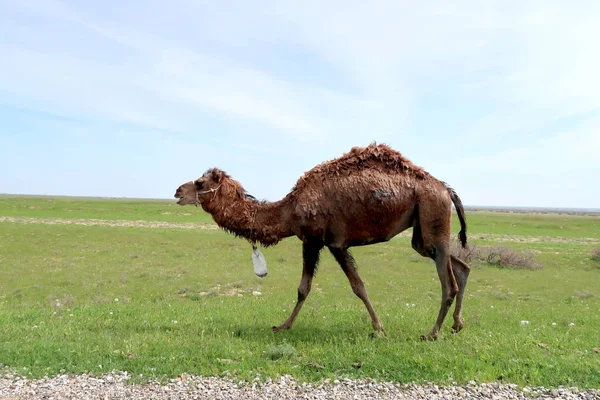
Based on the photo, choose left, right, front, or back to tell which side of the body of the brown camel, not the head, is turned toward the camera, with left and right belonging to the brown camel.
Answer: left

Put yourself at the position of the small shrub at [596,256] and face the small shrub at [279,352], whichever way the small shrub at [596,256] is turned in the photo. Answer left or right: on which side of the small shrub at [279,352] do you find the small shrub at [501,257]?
right

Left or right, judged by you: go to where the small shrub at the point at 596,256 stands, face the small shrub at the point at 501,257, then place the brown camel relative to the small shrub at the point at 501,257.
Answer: left

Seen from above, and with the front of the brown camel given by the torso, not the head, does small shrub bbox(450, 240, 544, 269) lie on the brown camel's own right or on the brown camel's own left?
on the brown camel's own right

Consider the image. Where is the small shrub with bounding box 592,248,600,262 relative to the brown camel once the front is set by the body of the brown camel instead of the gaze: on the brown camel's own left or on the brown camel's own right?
on the brown camel's own right
